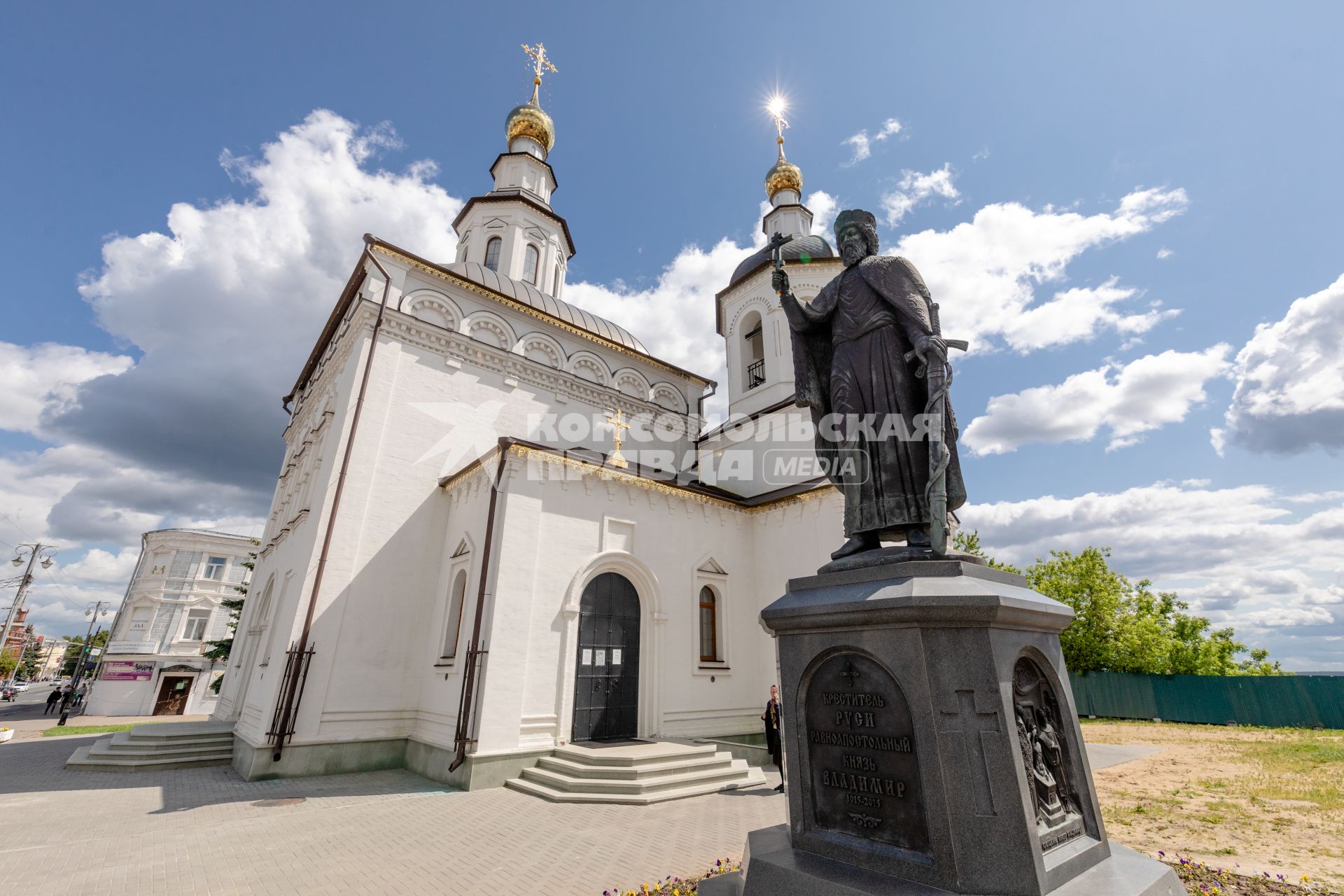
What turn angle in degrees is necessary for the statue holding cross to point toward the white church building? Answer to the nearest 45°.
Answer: approximately 90° to its right

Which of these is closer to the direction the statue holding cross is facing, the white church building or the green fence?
the white church building

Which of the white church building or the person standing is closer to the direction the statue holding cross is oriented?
the white church building

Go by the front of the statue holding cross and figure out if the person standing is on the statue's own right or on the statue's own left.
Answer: on the statue's own right

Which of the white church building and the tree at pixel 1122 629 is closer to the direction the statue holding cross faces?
the white church building

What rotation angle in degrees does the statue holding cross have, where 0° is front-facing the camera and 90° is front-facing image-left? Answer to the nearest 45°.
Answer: approximately 45°

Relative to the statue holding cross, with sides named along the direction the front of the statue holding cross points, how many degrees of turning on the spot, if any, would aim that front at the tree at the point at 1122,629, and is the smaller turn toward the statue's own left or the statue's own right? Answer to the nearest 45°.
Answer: approximately 135° to the statue's own right

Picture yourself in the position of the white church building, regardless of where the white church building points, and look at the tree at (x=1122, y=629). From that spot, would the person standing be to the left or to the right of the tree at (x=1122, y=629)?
right
